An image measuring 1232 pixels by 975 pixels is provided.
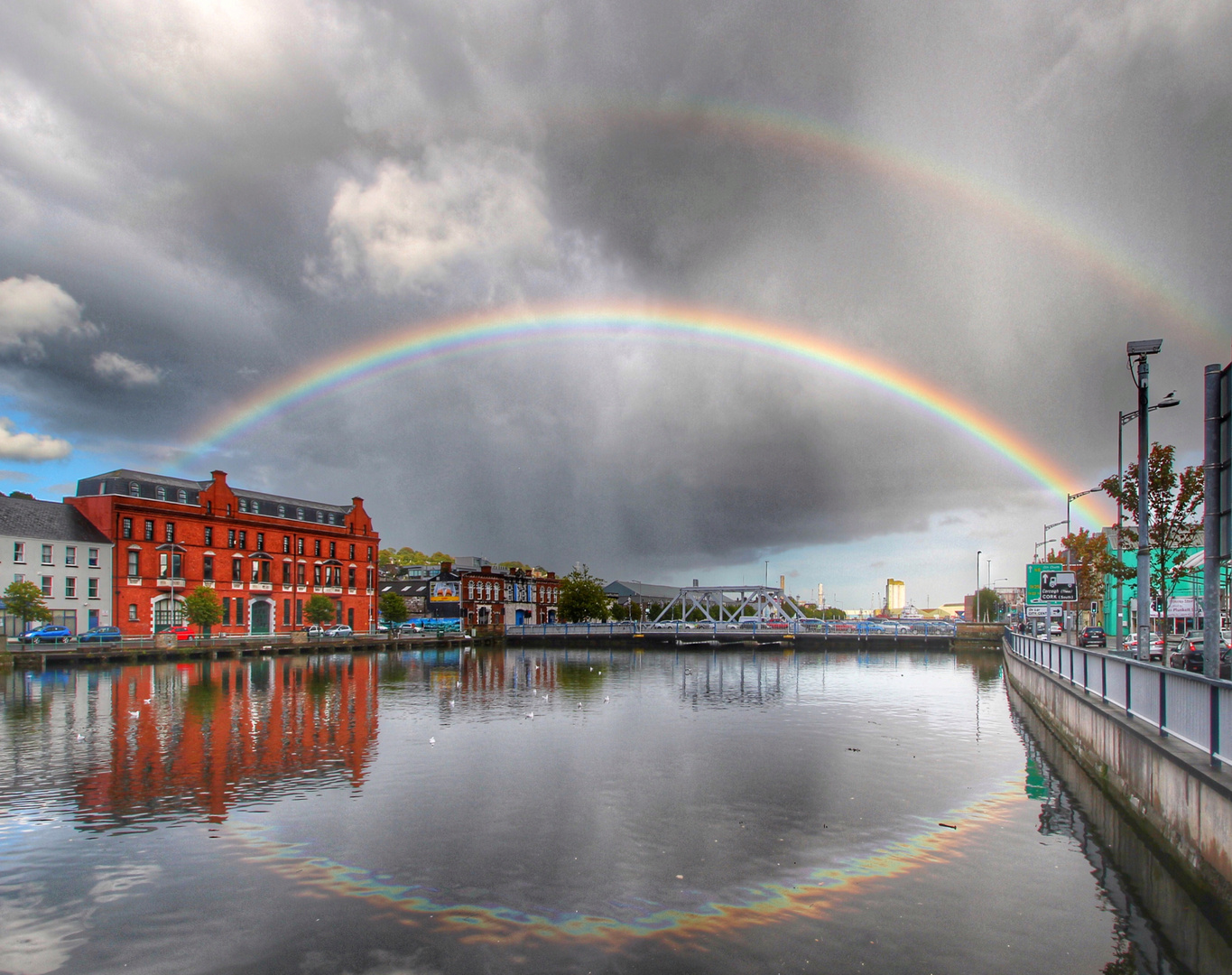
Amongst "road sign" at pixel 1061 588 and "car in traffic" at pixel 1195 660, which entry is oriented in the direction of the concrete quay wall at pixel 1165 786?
the road sign

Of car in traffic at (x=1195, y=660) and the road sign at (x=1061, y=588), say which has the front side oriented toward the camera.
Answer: the road sign

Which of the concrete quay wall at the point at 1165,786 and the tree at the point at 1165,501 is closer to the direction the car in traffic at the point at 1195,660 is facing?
the tree

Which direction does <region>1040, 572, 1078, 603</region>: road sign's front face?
toward the camera

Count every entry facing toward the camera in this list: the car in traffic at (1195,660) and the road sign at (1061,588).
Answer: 1

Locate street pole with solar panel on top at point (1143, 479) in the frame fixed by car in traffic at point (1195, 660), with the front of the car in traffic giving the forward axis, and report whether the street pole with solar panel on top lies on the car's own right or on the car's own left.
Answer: on the car's own left

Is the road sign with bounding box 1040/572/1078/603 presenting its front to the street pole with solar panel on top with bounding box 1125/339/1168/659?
yes

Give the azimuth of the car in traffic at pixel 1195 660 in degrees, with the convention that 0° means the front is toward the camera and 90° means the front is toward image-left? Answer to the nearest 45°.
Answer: approximately 135°

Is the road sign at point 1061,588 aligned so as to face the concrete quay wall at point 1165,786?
yes

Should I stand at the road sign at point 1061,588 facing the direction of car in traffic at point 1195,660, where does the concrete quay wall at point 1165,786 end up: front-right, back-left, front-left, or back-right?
front-right

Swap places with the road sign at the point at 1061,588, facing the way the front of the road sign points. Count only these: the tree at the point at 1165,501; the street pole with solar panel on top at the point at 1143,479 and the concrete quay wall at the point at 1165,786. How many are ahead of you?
3

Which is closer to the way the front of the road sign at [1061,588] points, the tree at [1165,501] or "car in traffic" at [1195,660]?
the car in traffic

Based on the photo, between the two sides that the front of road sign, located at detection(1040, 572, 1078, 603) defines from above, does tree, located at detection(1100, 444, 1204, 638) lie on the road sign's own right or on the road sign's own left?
on the road sign's own left
